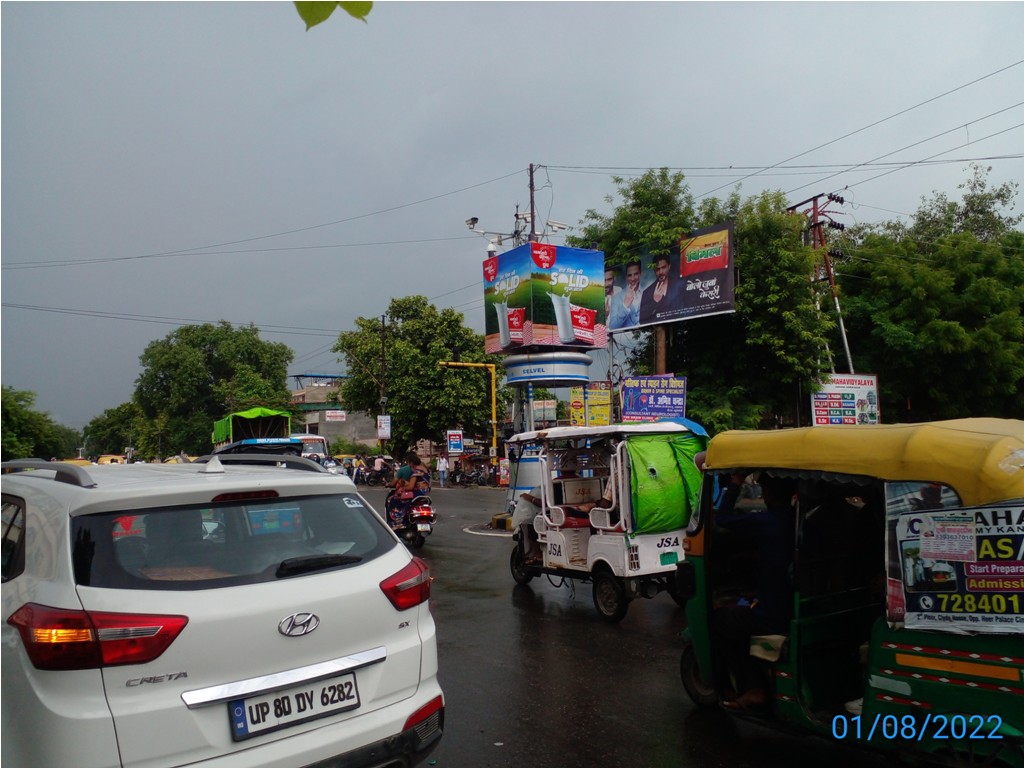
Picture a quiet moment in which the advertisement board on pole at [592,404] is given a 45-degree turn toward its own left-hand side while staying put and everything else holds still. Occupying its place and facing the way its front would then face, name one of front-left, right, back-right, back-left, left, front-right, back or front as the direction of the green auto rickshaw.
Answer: front-right

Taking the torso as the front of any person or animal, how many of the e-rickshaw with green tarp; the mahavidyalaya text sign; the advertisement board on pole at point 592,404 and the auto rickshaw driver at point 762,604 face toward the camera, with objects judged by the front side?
2

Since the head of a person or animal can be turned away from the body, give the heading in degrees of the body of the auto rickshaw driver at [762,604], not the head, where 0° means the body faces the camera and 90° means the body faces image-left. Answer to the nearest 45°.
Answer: approximately 90°

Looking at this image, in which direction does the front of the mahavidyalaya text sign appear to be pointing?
toward the camera

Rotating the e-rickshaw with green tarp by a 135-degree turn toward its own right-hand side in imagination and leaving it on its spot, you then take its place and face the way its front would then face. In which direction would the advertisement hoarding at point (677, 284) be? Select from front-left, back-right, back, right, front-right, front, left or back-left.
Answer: left

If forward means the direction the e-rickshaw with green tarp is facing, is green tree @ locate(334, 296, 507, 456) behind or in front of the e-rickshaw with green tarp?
in front

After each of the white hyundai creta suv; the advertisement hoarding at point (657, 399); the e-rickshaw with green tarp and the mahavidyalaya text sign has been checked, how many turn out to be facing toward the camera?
2

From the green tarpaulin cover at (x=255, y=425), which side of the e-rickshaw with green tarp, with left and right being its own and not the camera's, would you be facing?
front

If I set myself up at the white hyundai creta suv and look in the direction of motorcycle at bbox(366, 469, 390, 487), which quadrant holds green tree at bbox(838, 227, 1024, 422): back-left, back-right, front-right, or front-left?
front-right

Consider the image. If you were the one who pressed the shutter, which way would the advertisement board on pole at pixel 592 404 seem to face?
facing the viewer

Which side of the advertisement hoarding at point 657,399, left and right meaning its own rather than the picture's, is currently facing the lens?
front

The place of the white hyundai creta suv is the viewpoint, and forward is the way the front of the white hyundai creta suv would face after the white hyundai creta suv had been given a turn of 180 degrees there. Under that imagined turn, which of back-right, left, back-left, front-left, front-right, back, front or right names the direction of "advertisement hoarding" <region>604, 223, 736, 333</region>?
left
